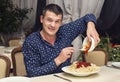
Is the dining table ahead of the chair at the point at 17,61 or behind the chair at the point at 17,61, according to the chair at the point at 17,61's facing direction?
ahead

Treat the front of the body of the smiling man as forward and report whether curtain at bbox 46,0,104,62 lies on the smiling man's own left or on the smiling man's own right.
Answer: on the smiling man's own left

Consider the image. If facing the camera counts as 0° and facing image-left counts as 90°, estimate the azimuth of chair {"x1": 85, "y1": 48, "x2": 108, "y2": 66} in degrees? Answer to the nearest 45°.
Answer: approximately 45°

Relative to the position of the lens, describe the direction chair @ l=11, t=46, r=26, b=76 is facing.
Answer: facing the viewer and to the right of the viewer

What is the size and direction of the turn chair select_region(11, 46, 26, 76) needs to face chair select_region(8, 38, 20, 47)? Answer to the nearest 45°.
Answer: approximately 135° to its left

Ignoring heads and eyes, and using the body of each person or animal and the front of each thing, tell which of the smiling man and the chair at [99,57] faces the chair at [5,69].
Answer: the chair at [99,57]

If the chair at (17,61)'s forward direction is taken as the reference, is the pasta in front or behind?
in front

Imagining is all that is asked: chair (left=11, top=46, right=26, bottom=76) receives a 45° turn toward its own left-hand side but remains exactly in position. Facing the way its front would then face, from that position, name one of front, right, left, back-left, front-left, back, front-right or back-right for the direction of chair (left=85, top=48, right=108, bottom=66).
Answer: front

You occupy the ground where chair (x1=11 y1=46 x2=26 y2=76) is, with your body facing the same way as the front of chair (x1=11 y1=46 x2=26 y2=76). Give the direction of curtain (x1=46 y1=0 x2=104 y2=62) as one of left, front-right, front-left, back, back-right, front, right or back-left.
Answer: left
